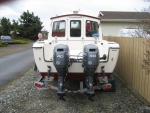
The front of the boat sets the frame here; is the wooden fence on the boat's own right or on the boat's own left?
on the boat's own right

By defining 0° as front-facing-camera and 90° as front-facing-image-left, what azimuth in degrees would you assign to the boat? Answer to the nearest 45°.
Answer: approximately 180°

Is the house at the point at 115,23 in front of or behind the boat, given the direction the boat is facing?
in front

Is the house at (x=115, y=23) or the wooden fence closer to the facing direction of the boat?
the house
